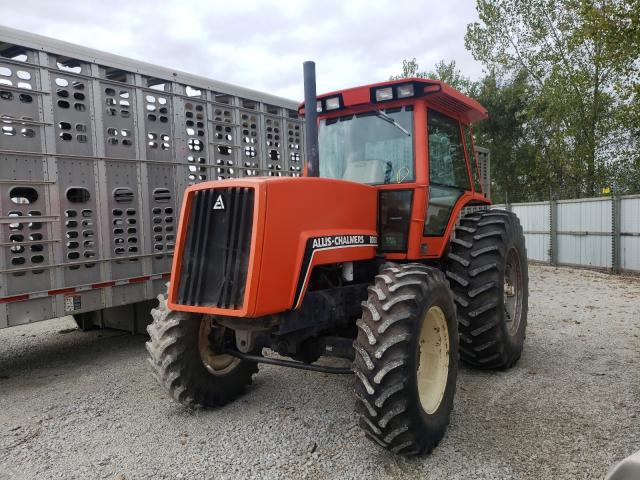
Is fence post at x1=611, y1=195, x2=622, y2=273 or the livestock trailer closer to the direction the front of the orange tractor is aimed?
the livestock trailer

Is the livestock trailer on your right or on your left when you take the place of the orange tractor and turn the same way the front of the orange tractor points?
on your right

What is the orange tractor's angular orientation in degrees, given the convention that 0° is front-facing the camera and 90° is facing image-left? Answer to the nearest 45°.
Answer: approximately 45°

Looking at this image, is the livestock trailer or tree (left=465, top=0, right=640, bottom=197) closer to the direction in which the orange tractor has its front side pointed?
the livestock trailer

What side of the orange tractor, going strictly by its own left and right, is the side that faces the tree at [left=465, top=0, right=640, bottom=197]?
back

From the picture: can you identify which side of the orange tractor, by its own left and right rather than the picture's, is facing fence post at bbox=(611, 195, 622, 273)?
back

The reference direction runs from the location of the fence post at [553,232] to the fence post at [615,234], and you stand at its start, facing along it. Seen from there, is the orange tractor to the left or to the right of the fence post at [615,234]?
right

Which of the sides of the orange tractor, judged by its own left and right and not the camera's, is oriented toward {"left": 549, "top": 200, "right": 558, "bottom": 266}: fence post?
back

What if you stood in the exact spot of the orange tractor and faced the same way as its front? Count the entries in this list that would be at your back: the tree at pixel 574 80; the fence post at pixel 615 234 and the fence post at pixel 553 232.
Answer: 3

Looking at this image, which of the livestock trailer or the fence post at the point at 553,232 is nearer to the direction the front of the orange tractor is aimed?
the livestock trailer
